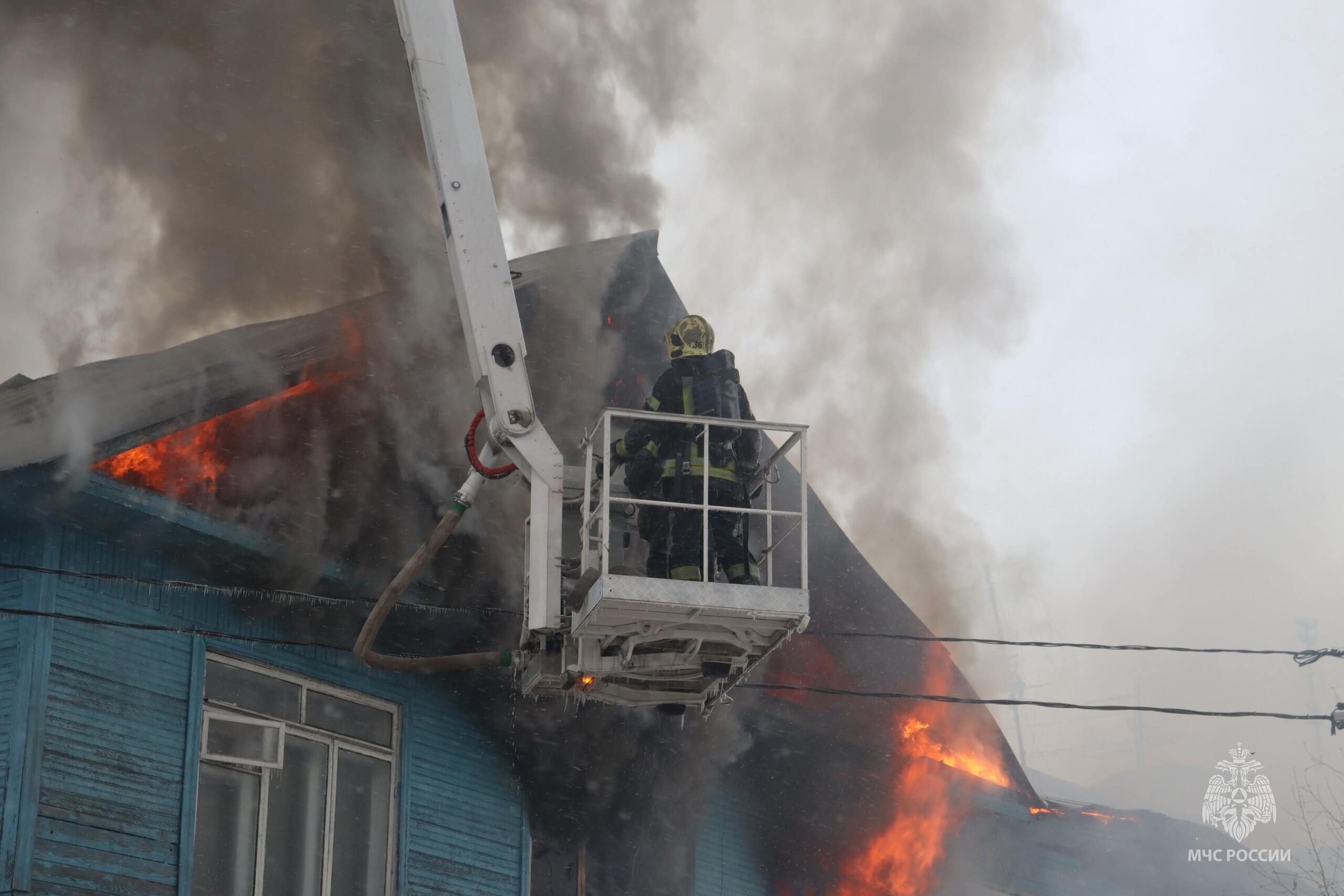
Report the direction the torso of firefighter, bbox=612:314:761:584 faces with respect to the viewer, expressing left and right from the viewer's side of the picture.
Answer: facing away from the viewer and to the left of the viewer

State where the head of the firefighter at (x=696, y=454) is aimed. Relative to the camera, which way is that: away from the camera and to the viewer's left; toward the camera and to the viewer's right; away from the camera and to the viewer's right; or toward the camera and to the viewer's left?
away from the camera and to the viewer's left

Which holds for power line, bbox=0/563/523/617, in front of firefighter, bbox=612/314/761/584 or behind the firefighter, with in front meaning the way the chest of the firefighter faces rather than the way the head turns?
in front

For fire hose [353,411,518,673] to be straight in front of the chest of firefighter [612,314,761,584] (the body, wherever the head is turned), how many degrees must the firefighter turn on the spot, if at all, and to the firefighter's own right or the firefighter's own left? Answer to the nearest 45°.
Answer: approximately 45° to the firefighter's own left
